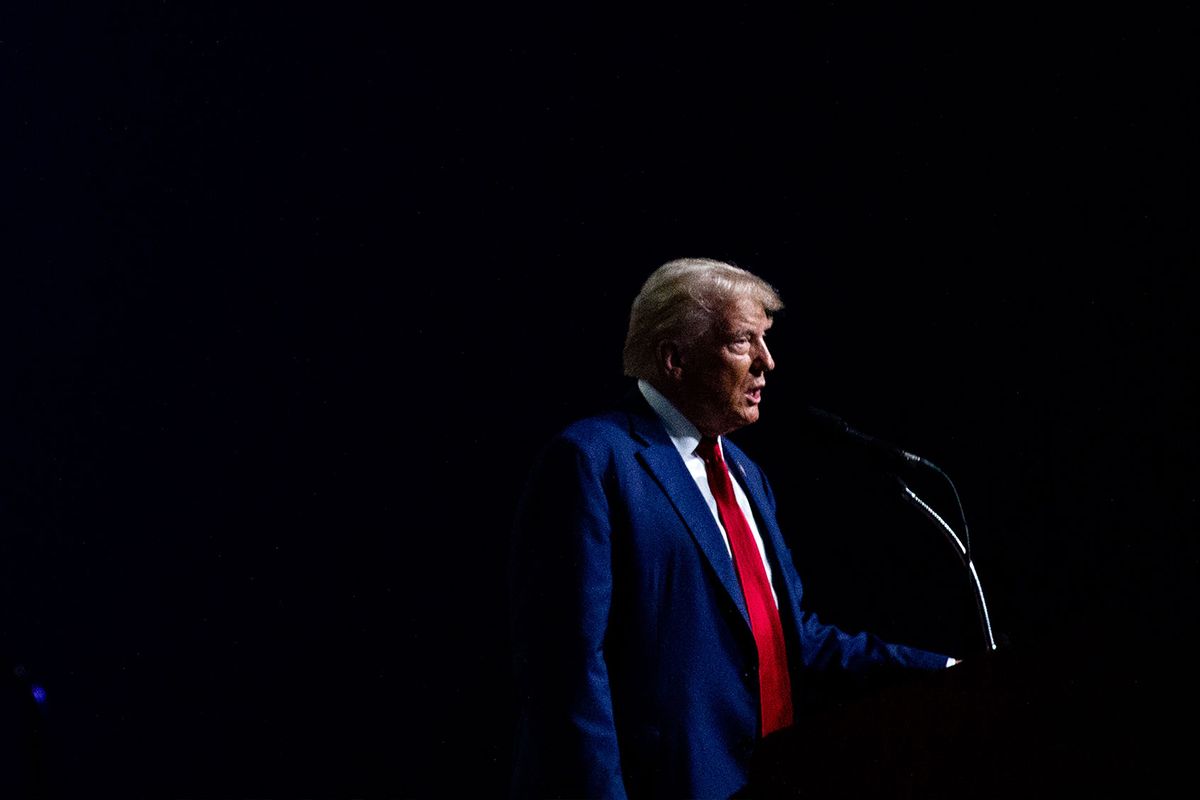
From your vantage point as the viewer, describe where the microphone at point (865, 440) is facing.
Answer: facing to the left of the viewer

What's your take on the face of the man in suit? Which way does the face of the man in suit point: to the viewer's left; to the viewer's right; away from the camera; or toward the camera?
to the viewer's right

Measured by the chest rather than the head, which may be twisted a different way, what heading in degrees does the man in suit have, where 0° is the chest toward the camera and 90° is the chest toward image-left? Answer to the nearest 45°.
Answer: approximately 315°

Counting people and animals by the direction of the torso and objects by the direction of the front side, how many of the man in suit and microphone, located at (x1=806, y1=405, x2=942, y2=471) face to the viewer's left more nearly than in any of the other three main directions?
1
